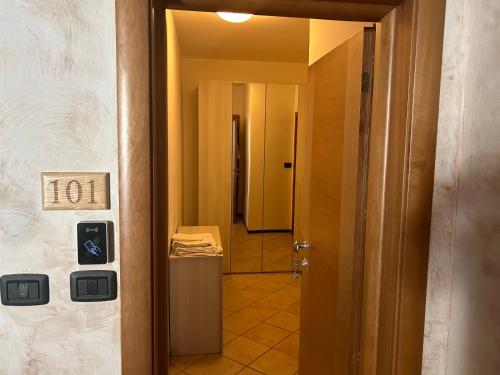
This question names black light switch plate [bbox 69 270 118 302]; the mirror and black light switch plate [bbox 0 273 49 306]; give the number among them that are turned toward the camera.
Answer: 3

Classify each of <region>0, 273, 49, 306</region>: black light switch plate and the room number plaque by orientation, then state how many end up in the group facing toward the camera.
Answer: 2

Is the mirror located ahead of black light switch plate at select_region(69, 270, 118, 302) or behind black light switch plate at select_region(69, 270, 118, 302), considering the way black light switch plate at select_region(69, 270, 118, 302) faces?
behind

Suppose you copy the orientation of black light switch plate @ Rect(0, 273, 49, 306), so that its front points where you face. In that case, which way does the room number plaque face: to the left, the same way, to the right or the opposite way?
the same way

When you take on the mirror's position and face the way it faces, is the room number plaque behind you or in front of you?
in front

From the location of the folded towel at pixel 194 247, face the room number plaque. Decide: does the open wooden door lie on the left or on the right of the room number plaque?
left

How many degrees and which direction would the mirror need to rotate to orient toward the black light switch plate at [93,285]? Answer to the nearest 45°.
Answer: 0° — it already faces it

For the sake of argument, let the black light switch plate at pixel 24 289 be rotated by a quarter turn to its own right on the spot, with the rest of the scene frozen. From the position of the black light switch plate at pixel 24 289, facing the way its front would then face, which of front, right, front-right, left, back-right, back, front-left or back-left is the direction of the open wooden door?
back

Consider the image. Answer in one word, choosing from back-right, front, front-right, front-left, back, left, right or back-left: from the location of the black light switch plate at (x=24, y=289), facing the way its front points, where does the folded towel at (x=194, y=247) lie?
back-left

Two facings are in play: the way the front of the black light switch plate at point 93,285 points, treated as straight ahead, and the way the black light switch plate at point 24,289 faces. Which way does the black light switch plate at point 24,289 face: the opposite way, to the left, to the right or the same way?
the same way

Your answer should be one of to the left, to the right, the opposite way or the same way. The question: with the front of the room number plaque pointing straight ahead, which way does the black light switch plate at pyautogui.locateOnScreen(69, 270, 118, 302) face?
the same way

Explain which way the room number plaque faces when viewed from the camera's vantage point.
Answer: facing the viewer

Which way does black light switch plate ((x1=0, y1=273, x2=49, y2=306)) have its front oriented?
toward the camera

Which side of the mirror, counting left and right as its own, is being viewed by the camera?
front

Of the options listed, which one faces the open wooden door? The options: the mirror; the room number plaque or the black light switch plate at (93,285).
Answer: the mirror

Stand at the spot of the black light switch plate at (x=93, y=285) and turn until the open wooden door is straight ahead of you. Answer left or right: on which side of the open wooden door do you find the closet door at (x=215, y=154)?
left

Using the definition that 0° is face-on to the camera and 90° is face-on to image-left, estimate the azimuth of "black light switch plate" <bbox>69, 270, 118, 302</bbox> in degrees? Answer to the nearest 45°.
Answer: approximately 0°
